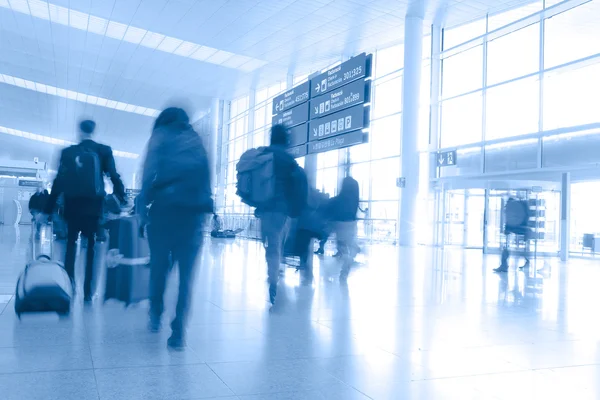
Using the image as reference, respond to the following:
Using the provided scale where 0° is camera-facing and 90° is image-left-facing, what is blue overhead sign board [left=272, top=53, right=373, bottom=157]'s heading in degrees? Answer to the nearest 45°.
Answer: approximately 45°

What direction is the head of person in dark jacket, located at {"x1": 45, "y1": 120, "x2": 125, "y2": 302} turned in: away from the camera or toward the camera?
away from the camera

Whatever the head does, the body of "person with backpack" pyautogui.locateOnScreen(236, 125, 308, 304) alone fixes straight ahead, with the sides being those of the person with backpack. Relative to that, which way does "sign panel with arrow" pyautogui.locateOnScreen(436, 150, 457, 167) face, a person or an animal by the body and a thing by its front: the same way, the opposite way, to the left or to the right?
the opposite way

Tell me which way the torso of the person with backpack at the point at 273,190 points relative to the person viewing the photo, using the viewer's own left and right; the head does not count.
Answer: facing away from the viewer and to the right of the viewer

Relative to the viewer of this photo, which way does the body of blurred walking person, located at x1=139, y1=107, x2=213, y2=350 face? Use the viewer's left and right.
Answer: facing away from the viewer

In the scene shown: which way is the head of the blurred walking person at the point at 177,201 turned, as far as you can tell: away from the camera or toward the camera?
away from the camera

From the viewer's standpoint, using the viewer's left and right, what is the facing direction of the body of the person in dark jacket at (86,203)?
facing away from the viewer

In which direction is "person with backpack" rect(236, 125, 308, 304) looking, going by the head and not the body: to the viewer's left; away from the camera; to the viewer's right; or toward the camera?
away from the camera
